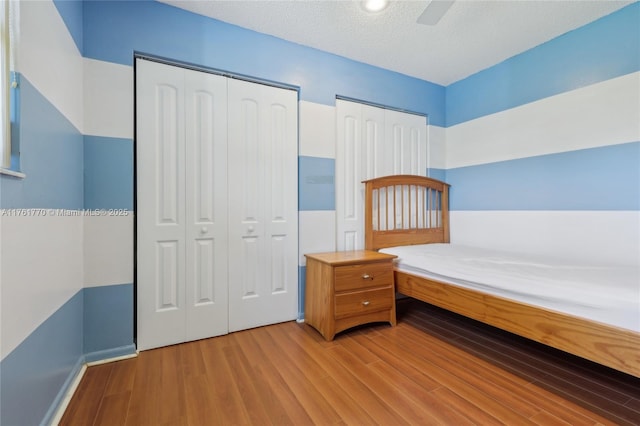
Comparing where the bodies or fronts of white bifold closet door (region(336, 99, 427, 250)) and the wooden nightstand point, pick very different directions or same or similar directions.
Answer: same or similar directions

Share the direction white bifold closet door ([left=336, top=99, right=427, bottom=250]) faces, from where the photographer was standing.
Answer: facing the viewer and to the right of the viewer

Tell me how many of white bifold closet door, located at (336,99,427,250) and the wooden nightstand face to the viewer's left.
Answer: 0

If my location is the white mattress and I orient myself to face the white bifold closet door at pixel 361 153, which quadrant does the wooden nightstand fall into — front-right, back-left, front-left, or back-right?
front-left

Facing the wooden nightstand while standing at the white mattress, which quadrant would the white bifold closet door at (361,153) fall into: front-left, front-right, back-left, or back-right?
front-right

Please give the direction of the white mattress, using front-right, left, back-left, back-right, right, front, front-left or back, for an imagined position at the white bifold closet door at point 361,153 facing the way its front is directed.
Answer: front
